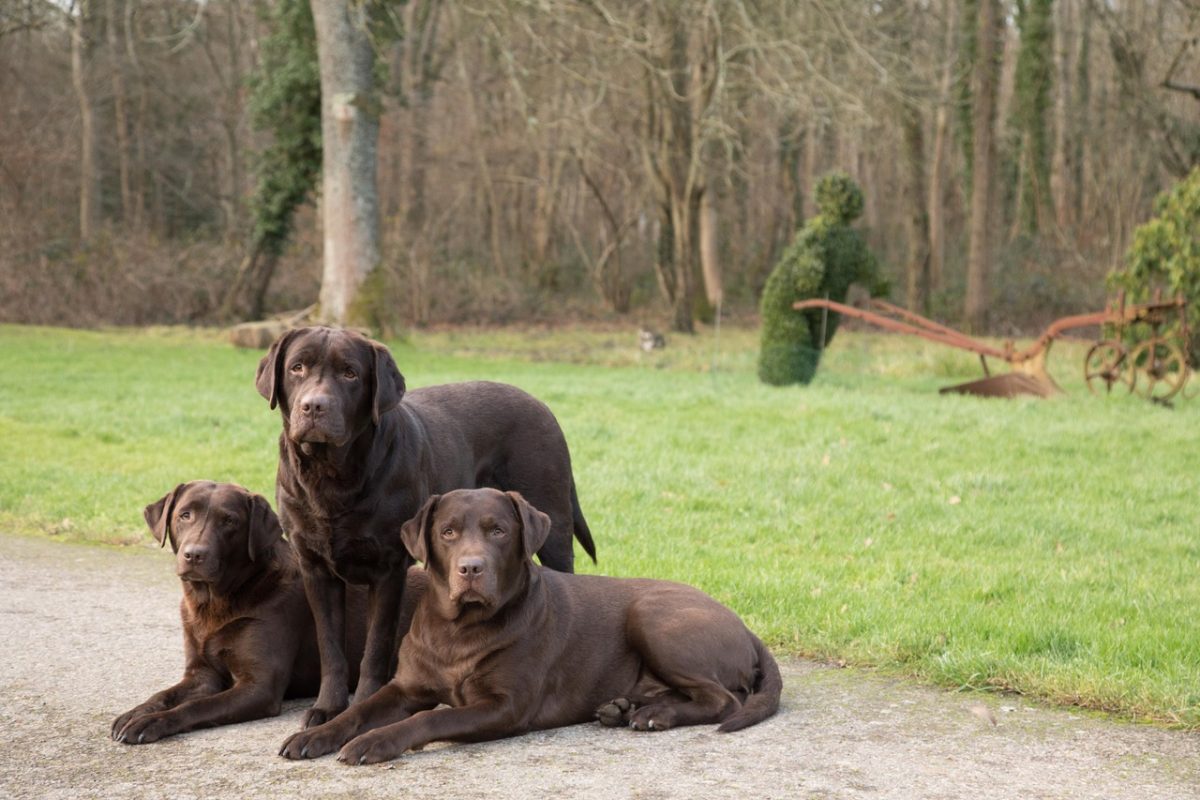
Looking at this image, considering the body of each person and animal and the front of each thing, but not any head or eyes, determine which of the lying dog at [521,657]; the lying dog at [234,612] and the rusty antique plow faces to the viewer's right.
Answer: the rusty antique plow

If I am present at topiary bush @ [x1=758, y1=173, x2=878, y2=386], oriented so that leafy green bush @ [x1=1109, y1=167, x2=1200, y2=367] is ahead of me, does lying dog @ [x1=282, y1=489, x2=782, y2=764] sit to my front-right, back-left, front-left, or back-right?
back-right

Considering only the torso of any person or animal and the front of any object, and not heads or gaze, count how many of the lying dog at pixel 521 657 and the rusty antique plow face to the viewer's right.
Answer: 1

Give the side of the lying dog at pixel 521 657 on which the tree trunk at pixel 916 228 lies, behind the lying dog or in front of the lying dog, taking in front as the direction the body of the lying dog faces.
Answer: behind

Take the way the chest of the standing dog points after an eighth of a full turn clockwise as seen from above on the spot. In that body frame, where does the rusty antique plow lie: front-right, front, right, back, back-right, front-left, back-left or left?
back-right

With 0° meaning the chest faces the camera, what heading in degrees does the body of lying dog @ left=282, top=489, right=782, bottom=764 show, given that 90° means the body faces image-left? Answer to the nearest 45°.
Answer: approximately 45°

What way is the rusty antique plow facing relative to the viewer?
to the viewer's right

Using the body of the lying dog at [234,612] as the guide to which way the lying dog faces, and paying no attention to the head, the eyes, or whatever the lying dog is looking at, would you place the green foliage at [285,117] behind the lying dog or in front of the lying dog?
behind

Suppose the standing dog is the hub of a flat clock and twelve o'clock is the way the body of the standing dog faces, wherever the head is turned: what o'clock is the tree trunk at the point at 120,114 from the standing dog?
The tree trunk is roughly at 4 o'clock from the standing dog.

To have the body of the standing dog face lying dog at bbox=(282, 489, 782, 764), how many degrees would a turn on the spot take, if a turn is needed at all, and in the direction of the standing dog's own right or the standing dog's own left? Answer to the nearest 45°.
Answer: approximately 90° to the standing dog's own left

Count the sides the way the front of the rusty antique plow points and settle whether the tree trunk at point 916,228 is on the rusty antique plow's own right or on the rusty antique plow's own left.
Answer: on the rusty antique plow's own left

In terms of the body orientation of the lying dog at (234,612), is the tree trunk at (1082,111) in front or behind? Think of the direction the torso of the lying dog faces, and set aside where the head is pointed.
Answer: behind

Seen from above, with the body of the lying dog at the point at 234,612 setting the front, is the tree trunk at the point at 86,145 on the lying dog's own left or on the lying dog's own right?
on the lying dog's own right
